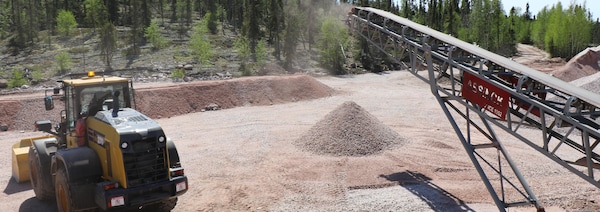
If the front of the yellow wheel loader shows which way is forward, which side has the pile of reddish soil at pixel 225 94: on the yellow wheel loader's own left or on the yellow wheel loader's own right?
on the yellow wheel loader's own right

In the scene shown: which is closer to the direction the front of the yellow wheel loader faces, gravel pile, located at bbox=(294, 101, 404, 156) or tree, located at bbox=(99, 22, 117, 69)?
the tree

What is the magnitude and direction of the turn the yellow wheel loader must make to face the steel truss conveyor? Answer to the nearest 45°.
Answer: approximately 135° to its right

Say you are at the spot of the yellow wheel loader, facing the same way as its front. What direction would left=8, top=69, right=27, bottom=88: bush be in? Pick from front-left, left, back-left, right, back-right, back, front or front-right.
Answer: front-right

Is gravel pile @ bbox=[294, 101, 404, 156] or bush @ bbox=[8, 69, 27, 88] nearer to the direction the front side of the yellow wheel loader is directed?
the bush

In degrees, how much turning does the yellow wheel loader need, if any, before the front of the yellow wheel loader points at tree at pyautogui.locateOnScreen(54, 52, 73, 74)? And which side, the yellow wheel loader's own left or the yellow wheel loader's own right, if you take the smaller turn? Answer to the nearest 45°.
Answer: approximately 45° to the yellow wheel loader's own right

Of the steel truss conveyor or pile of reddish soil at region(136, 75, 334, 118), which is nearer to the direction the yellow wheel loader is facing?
the pile of reddish soil

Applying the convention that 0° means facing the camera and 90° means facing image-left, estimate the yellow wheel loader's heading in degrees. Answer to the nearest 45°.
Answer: approximately 135°

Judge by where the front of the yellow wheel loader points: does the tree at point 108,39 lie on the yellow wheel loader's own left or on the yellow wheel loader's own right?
on the yellow wheel loader's own right

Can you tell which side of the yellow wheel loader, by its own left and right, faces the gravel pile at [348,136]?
right
